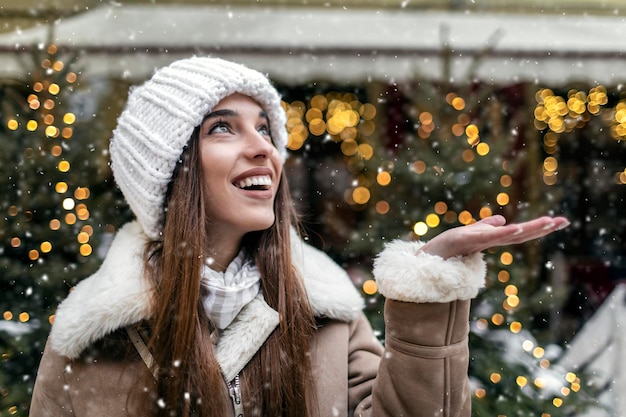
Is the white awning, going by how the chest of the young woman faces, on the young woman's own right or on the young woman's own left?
on the young woman's own left

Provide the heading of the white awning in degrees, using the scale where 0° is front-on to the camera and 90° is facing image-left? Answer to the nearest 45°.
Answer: approximately 0°

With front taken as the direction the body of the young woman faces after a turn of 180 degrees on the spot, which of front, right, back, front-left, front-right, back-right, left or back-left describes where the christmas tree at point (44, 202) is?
front

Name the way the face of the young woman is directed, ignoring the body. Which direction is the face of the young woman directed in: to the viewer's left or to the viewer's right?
to the viewer's right

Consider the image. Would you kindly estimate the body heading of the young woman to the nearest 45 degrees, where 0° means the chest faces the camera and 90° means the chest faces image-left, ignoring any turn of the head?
approximately 315°
